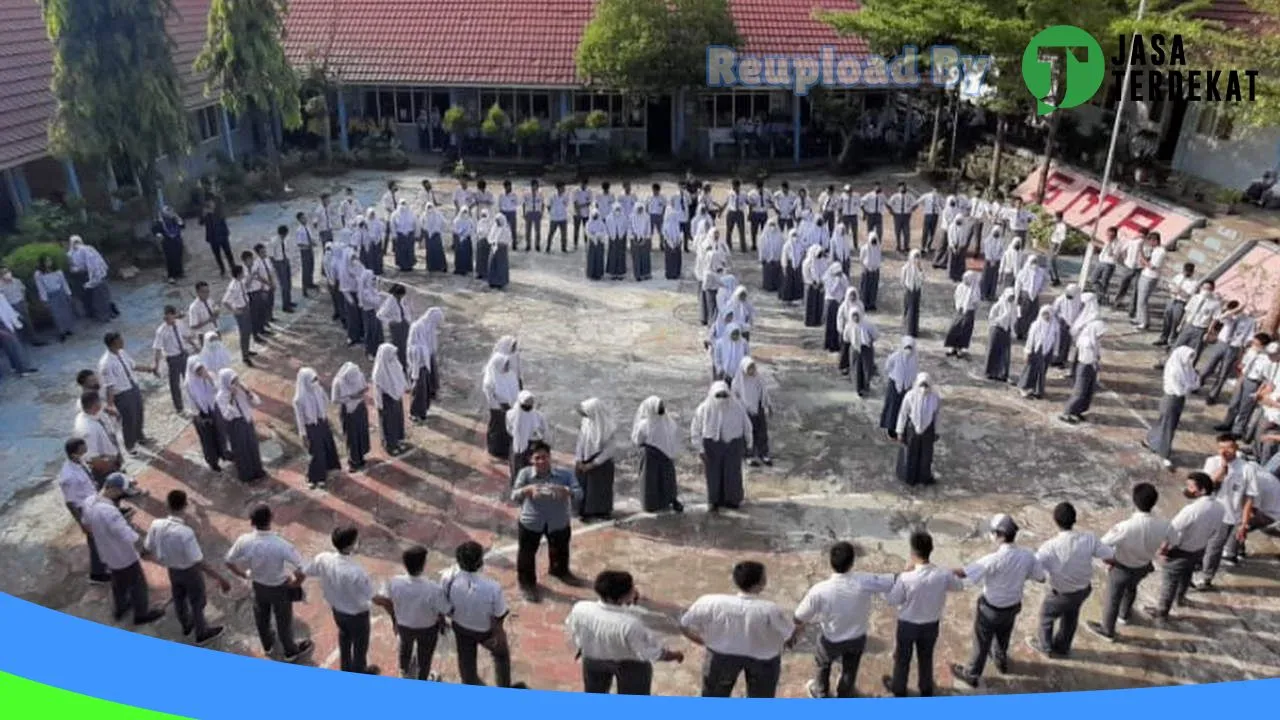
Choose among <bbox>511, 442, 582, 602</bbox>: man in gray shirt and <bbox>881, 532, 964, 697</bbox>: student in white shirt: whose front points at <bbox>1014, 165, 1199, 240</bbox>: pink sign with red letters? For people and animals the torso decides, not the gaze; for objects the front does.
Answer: the student in white shirt

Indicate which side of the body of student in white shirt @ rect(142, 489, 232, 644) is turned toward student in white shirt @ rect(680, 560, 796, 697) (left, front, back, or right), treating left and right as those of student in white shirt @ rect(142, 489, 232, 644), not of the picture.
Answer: right

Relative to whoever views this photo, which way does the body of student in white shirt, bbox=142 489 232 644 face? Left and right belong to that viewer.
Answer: facing away from the viewer and to the right of the viewer

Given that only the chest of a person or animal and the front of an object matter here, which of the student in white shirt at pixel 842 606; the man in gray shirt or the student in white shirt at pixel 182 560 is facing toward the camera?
the man in gray shirt

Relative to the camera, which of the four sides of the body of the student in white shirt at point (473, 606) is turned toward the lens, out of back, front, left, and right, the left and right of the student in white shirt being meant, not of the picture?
back

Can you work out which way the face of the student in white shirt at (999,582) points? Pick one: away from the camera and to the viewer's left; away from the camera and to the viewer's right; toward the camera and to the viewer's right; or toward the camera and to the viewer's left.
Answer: away from the camera and to the viewer's left

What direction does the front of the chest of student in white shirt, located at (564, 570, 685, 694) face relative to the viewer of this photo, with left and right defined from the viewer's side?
facing away from the viewer

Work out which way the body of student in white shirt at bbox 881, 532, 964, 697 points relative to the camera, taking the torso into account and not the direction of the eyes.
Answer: away from the camera

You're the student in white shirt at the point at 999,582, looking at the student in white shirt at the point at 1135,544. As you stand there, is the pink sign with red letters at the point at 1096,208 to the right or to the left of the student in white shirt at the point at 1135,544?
left

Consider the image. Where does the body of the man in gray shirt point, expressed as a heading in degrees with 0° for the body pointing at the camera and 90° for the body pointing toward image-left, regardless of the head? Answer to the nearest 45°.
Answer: approximately 0°

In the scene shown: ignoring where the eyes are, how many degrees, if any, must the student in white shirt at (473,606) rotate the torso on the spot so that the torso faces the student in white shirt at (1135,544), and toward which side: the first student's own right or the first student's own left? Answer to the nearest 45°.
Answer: approximately 90° to the first student's own right

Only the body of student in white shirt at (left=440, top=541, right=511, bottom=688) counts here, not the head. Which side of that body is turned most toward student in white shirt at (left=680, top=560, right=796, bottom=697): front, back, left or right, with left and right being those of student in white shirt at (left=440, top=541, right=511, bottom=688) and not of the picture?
right

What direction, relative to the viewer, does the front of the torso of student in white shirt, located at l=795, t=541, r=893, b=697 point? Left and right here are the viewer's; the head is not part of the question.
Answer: facing away from the viewer

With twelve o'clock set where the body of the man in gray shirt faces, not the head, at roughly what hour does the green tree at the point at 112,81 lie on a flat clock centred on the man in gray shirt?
The green tree is roughly at 5 o'clock from the man in gray shirt.

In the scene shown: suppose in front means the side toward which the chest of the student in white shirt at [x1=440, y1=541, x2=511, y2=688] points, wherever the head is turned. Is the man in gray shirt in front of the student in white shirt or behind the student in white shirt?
in front
